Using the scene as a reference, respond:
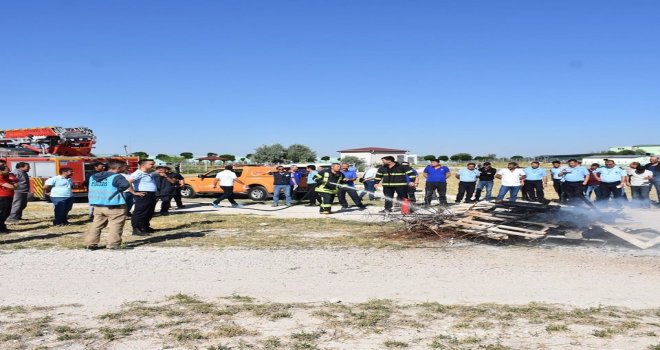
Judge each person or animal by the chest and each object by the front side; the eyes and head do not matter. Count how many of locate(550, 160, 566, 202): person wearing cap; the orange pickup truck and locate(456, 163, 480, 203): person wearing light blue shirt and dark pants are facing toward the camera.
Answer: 2

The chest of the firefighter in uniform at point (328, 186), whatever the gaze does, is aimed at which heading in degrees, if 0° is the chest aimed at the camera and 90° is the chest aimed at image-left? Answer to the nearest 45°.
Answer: approximately 315°

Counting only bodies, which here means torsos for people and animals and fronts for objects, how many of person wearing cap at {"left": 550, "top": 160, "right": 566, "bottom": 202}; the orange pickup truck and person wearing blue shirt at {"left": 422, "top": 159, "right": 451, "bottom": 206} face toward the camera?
2

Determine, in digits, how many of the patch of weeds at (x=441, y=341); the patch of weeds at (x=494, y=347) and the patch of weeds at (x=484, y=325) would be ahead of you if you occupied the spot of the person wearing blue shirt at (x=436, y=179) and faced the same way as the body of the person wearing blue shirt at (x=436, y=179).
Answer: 3

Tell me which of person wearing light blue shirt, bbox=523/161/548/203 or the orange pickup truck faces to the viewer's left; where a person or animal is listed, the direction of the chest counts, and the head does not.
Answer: the orange pickup truck

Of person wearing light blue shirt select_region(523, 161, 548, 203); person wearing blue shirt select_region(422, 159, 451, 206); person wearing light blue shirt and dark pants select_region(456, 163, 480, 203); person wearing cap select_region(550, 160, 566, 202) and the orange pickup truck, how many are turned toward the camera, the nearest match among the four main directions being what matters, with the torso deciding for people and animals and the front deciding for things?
4

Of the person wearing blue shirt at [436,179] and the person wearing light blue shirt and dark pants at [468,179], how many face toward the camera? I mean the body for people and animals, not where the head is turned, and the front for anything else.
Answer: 2

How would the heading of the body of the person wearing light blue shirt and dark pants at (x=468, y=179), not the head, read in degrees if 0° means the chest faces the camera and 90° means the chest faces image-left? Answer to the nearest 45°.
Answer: approximately 0°

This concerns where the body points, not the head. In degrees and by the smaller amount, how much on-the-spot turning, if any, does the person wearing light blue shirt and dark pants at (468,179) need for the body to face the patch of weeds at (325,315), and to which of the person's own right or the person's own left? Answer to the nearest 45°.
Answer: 0° — they already face it

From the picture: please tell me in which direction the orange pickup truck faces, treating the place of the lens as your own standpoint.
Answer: facing to the left of the viewer

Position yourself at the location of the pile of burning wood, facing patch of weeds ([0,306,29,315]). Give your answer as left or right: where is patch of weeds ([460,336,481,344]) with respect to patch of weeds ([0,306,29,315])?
left

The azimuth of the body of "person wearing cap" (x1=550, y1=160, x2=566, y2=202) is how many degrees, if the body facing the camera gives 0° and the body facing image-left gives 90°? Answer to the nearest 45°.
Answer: approximately 0°
